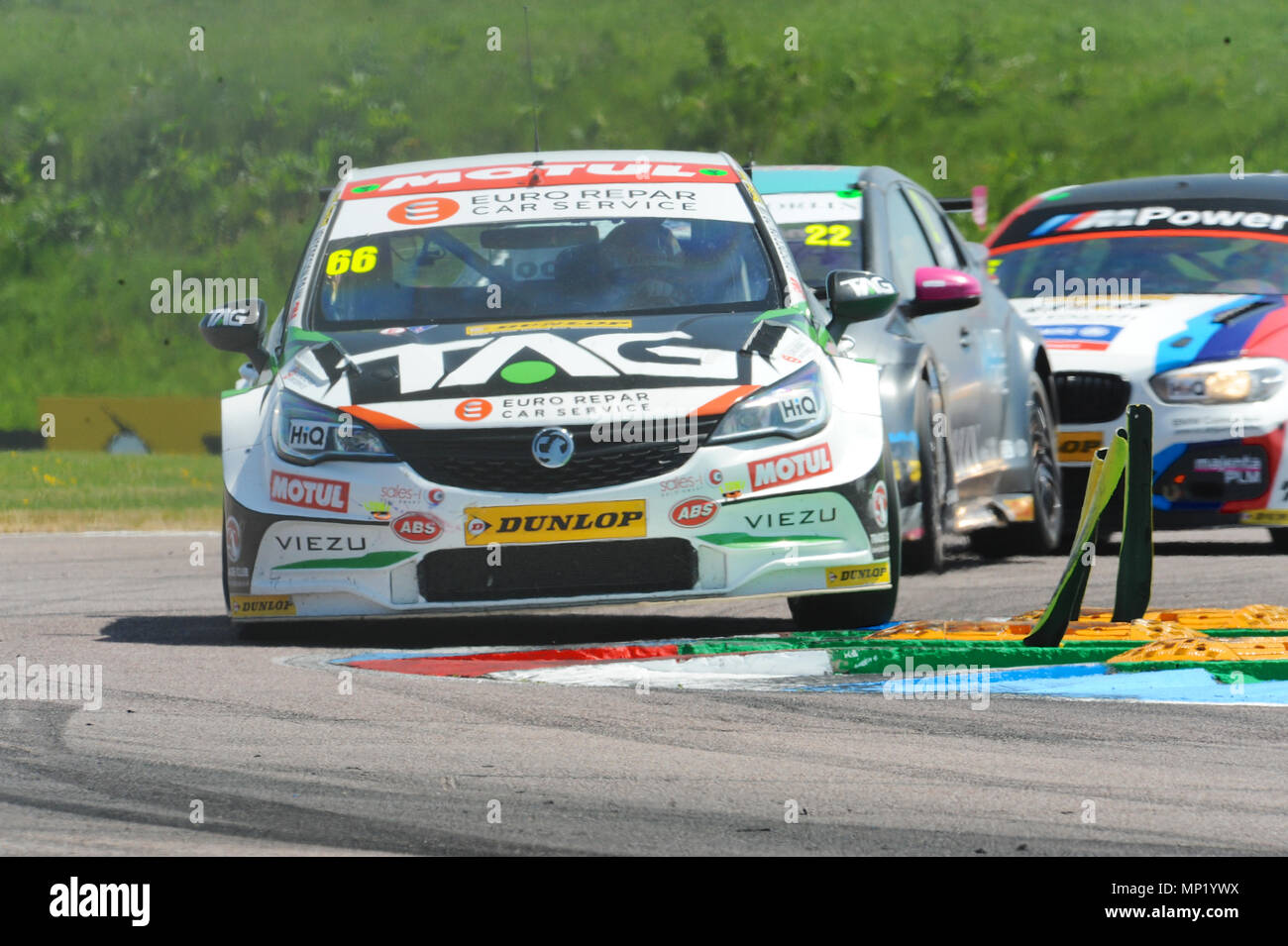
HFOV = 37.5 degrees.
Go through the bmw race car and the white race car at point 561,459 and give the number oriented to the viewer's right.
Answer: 0

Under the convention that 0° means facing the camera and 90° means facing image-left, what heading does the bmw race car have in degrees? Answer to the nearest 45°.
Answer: approximately 45°

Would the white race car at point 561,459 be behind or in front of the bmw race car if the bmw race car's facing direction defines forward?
in front

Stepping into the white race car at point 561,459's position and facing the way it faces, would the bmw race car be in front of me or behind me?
behind

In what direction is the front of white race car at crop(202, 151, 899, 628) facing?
toward the camera
